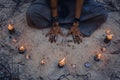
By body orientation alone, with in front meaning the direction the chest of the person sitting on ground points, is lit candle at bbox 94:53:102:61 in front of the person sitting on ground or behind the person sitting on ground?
in front

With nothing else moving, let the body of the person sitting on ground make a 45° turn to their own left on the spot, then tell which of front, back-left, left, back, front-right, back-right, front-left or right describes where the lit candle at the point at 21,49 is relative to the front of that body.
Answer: right

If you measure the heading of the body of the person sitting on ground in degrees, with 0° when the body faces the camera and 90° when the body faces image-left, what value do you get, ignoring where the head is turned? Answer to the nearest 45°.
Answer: approximately 0°

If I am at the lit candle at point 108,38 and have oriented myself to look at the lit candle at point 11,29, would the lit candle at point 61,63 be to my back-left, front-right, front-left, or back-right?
front-left

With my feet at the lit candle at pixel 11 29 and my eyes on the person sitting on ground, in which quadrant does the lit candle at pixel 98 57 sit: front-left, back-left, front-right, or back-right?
front-right

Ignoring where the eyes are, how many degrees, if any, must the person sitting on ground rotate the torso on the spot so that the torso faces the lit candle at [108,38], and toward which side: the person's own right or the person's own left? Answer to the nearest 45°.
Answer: approximately 45° to the person's own left

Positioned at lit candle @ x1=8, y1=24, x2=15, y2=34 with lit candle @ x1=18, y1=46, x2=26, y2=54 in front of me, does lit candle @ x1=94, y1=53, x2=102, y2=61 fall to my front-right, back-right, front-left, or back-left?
front-left

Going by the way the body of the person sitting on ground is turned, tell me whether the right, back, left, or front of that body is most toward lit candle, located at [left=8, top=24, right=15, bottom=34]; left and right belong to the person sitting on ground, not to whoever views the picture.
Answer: right

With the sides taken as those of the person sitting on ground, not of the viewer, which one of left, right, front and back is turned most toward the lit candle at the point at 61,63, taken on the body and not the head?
front

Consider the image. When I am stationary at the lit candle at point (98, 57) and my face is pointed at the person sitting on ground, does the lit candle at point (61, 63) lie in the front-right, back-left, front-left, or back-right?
front-left

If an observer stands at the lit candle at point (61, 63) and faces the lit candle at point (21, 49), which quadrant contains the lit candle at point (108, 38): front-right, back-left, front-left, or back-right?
back-right
